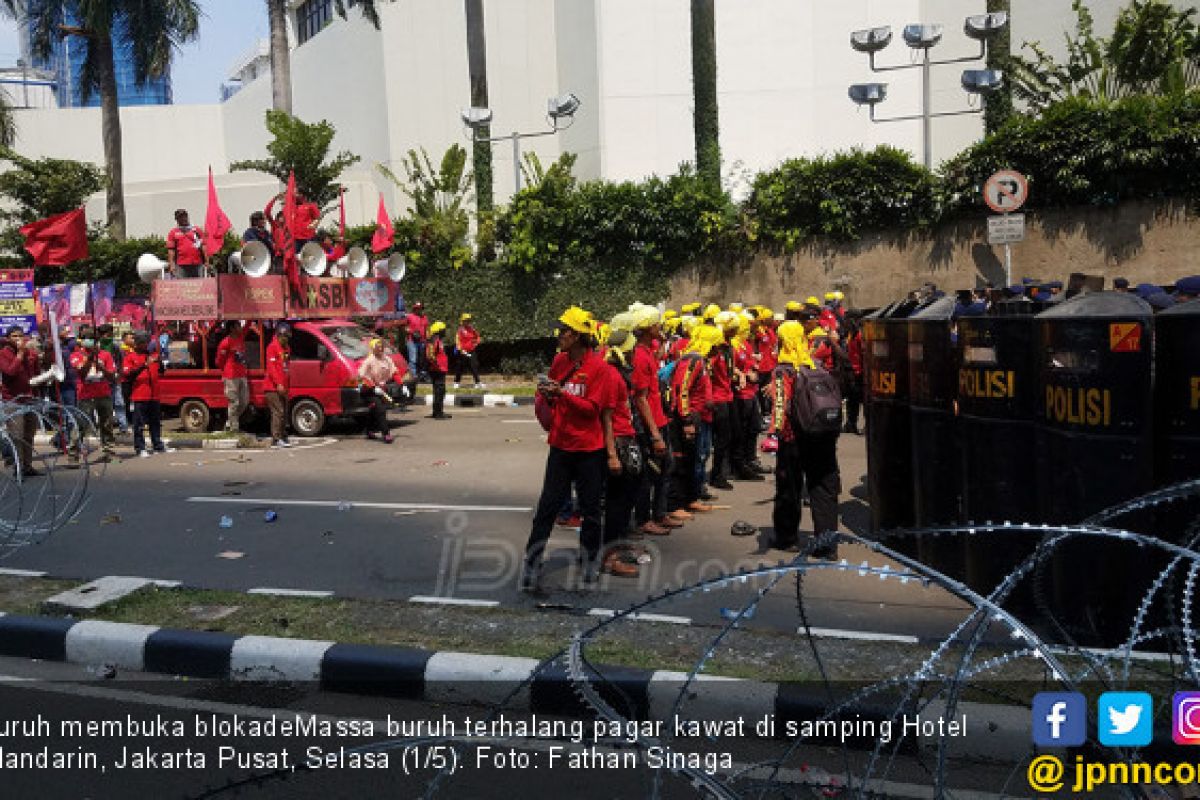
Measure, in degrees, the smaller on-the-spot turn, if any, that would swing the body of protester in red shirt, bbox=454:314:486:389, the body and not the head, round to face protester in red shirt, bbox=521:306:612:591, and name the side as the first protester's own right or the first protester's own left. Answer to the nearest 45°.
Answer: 0° — they already face them

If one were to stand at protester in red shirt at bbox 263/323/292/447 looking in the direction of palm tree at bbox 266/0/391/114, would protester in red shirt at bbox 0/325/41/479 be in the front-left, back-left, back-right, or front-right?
back-left

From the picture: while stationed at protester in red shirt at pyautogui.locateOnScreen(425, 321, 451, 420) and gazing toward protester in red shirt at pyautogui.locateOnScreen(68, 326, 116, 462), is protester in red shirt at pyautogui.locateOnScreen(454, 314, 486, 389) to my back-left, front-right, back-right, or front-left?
back-right

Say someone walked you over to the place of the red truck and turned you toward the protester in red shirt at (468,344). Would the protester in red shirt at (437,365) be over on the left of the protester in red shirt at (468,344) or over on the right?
right

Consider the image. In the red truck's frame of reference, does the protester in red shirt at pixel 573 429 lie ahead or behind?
ahead

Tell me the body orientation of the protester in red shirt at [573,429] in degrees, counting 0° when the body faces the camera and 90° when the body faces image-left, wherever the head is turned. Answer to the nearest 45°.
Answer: approximately 45°

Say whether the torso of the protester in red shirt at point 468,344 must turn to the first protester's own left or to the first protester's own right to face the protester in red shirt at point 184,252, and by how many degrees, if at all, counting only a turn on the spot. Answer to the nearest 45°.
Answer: approximately 45° to the first protester's own right

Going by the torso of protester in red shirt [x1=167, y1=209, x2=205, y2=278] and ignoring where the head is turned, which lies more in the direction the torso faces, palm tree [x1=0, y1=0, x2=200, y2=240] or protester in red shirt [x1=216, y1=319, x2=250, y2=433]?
the protester in red shirt

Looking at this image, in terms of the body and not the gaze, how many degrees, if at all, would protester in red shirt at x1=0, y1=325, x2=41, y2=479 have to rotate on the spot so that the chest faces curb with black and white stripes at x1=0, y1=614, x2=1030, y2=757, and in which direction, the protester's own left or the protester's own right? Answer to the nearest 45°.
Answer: approximately 45° to the protester's own right

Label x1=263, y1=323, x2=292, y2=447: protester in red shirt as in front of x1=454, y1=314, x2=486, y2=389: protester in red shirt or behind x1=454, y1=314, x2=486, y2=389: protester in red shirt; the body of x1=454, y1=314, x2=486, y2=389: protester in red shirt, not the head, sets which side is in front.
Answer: in front

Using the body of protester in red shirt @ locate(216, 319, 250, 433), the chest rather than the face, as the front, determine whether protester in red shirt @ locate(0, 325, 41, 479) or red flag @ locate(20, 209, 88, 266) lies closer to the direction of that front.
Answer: the protester in red shirt

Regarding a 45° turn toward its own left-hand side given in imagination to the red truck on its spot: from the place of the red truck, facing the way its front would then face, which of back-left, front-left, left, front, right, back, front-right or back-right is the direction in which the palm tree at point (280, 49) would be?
left
